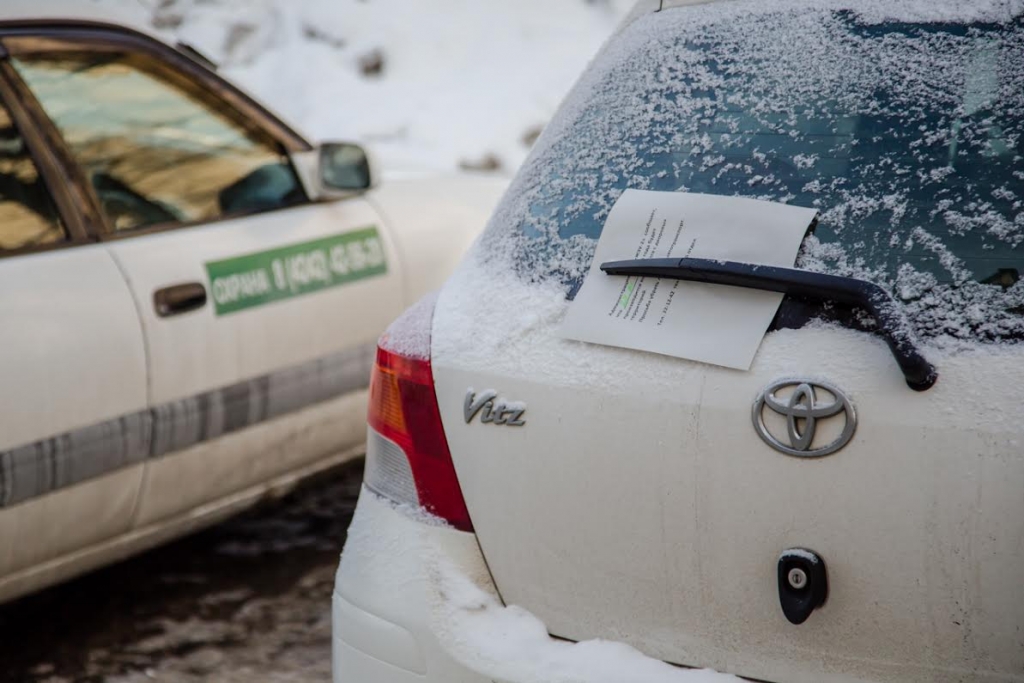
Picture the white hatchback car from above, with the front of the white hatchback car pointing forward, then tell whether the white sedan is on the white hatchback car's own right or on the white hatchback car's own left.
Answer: on the white hatchback car's own left

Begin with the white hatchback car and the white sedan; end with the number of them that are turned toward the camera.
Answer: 0

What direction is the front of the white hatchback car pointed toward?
away from the camera

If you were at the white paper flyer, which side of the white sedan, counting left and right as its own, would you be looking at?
right

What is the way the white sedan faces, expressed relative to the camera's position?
facing away from the viewer and to the right of the viewer
